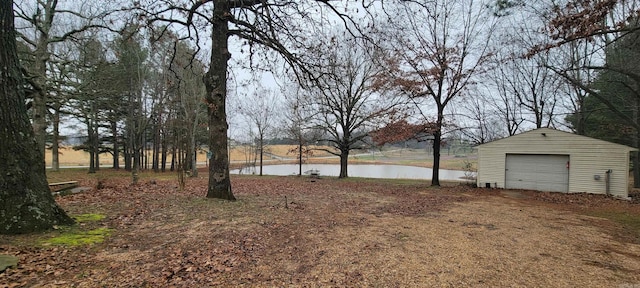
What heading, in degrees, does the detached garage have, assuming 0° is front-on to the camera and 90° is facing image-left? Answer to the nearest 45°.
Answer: approximately 0°

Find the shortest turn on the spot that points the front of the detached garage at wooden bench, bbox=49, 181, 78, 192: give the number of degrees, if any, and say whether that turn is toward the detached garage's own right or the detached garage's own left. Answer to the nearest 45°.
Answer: approximately 45° to the detached garage's own right
